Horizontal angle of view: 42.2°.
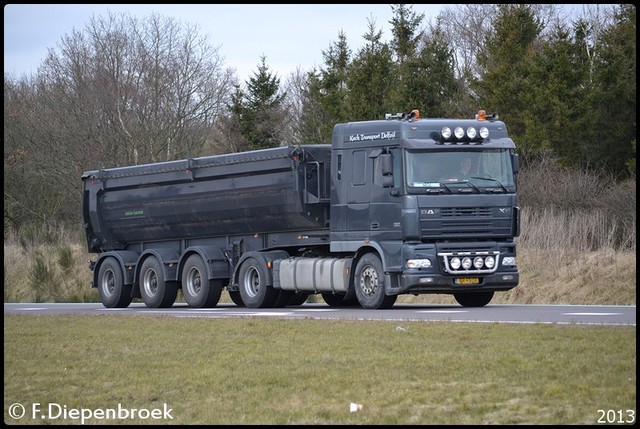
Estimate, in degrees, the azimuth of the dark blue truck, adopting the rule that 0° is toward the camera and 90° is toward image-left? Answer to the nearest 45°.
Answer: approximately 315°
